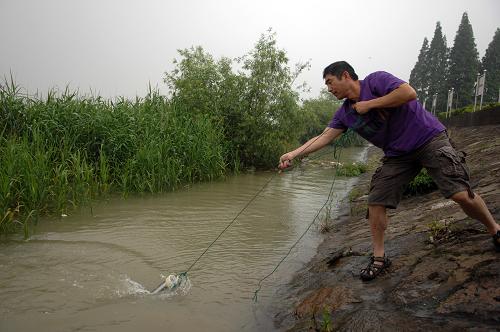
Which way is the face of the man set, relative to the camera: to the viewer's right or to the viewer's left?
to the viewer's left

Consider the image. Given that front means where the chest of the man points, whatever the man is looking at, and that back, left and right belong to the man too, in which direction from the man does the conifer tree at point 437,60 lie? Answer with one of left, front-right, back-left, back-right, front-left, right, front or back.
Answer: back-right

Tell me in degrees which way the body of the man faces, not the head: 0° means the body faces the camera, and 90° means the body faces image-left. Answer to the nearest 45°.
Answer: approximately 45°

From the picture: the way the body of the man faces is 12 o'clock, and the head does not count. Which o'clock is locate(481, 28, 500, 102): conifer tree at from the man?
The conifer tree is roughly at 5 o'clock from the man.

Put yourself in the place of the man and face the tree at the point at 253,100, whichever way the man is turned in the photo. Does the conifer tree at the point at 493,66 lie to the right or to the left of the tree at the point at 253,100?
right

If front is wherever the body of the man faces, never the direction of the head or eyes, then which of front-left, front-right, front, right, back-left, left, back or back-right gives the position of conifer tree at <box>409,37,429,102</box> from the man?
back-right
